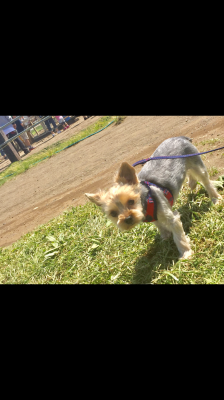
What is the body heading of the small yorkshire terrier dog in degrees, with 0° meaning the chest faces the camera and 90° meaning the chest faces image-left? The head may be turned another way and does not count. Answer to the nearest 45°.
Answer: approximately 45°
